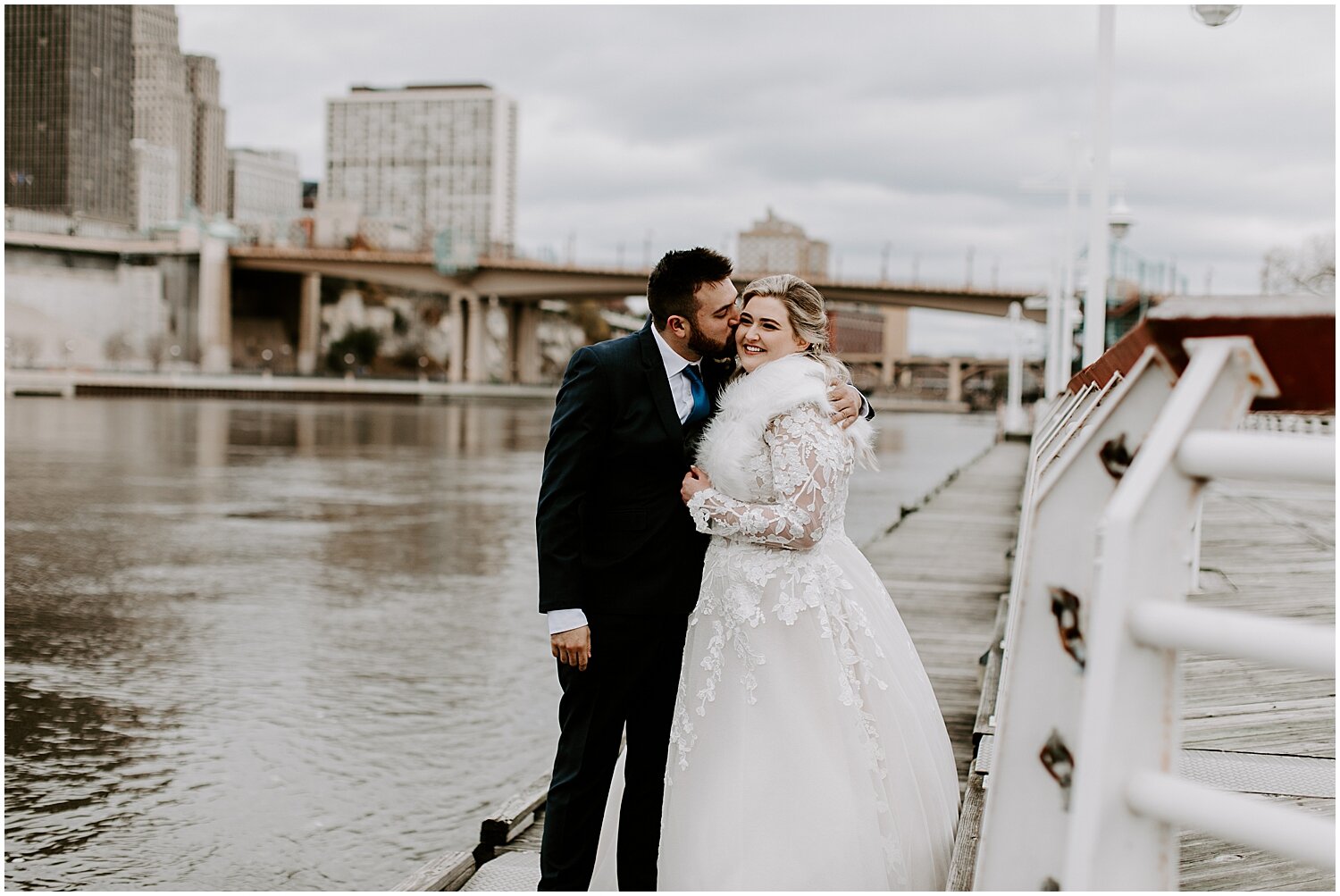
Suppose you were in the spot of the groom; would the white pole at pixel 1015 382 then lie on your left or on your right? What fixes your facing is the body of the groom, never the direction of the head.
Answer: on your left

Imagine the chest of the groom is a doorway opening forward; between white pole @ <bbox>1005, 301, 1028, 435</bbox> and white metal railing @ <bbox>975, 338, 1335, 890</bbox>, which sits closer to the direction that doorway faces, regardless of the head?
the white metal railing

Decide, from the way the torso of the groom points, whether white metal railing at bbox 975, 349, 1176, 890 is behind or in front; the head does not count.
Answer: in front

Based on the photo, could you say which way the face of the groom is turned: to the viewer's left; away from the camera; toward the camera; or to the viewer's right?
to the viewer's right

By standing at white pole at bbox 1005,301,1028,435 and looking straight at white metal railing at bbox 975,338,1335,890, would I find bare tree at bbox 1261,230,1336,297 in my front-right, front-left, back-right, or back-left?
back-left

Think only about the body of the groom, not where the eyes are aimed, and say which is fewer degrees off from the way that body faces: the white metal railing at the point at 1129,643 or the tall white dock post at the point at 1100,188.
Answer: the white metal railing

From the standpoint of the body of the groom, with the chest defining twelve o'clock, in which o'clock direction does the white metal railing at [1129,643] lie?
The white metal railing is roughly at 1 o'clock from the groom.

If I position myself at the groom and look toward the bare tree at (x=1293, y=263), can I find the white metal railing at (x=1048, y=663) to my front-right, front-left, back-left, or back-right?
back-right

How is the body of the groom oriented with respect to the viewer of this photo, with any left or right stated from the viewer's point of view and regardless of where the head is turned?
facing the viewer and to the right of the viewer
